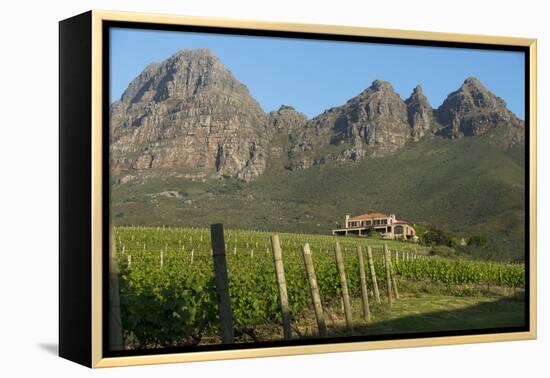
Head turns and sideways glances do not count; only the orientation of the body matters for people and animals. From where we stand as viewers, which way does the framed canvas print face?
facing the viewer and to the right of the viewer
